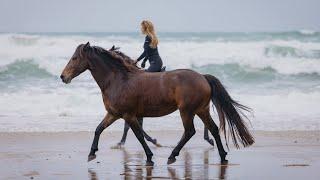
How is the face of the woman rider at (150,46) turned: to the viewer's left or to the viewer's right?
to the viewer's left

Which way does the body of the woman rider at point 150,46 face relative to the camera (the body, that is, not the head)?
to the viewer's left

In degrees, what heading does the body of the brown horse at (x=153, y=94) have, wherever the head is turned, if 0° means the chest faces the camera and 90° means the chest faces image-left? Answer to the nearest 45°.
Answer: approximately 90°
